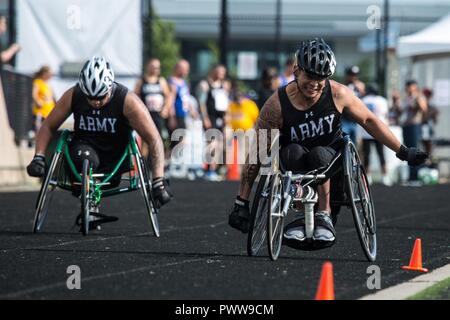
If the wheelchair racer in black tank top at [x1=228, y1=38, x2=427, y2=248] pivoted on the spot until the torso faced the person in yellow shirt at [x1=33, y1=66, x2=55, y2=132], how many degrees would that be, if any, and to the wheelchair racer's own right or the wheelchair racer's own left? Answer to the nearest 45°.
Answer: approximately 135° to the wheelchair racer's own right

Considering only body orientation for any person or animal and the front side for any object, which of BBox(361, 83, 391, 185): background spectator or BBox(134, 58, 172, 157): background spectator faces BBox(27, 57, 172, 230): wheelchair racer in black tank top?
BBox(134, 58, 172, 157): background spectator

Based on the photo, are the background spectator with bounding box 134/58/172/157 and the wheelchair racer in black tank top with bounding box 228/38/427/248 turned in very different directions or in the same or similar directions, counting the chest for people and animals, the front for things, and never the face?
same or similar directions

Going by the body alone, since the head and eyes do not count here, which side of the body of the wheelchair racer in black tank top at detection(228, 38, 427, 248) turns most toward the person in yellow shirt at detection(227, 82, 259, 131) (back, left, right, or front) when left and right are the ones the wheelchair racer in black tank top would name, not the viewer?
back

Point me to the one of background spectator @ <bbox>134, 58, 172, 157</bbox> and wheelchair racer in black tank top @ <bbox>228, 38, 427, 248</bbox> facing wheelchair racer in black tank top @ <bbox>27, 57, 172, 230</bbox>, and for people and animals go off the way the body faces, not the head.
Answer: the background spectator

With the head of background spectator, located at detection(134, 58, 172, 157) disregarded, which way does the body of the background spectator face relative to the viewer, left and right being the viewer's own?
facing the viewer

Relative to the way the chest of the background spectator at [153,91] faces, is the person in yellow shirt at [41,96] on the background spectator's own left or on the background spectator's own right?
on the background spectator's own right

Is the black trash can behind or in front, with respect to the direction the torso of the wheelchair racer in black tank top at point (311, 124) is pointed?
behind

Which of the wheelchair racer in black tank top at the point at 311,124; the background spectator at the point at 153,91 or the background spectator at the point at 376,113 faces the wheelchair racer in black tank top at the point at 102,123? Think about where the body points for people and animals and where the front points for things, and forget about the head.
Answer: the background spectator at the point at 153,91
